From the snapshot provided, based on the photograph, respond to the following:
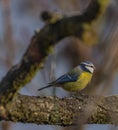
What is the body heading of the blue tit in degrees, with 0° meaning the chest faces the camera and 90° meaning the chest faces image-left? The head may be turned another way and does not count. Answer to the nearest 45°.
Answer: approximately 270°
